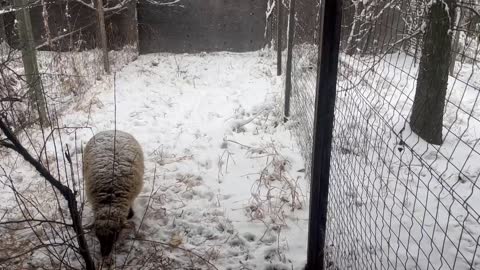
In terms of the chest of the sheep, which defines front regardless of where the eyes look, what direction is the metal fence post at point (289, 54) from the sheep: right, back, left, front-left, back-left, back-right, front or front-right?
back-left

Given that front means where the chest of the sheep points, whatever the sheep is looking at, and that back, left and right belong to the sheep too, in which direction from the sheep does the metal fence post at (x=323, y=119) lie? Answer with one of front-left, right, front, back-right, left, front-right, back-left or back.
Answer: front-left

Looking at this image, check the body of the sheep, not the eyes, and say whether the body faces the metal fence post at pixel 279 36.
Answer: no

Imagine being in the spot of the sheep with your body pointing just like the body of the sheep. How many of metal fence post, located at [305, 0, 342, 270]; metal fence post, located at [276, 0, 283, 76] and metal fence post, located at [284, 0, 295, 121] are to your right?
0

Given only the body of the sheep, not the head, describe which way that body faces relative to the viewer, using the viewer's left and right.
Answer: facing the viewer

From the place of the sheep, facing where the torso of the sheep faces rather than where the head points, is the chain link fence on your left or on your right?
on your left

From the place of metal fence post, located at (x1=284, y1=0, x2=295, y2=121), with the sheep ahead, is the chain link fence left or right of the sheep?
left
